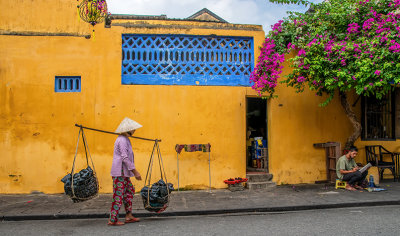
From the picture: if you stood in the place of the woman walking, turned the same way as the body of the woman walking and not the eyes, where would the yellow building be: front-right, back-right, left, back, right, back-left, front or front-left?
left

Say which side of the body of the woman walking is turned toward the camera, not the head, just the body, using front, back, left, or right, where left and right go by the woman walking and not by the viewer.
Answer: right

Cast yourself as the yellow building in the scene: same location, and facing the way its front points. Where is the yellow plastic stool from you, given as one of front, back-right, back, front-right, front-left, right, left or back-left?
left

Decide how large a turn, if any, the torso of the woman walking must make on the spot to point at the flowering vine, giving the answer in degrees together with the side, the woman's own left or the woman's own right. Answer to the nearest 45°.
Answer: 0° — they already face it

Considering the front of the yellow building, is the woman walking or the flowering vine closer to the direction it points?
the woman walking

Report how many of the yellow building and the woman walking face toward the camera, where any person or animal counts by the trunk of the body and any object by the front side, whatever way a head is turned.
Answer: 1

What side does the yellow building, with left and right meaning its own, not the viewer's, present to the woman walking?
front

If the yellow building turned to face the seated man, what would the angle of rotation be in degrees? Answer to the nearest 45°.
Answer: approximately 90° to its left

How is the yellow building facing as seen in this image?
toward the camera
